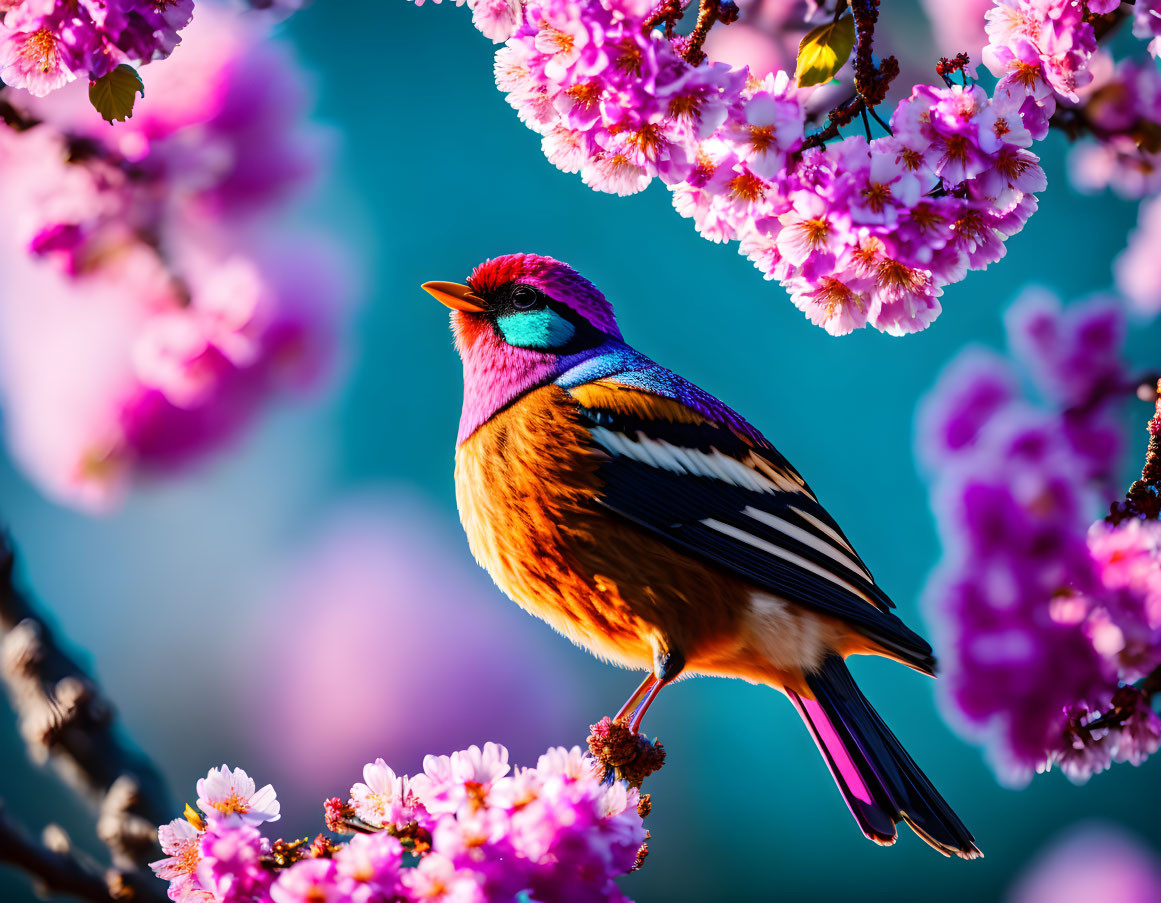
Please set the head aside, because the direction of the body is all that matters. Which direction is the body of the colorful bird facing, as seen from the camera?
to the viewer's left
